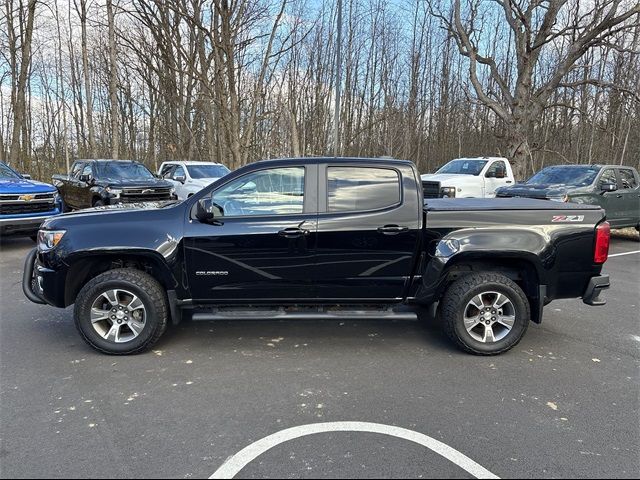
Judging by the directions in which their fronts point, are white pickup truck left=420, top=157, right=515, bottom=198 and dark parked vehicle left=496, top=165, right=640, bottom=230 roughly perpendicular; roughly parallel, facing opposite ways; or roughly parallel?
roughly parallel

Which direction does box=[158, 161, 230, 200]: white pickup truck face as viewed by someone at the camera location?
facing the viewer and to the right of the viewer

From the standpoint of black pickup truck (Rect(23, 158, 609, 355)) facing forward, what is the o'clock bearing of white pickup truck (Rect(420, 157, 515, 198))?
The white pickup truck is roughly at 4 o'clock from the black pickup truck.

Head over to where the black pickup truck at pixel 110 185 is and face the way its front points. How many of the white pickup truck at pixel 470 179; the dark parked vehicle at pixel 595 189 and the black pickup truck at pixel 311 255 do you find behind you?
0

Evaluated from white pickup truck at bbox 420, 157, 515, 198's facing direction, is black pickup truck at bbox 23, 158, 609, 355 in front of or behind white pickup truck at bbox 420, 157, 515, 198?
in front

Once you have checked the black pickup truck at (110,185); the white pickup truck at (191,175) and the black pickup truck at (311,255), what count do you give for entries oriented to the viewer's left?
1

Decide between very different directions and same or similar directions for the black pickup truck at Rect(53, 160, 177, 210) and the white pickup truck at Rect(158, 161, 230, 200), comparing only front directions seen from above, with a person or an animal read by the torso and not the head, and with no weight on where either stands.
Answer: same or similar directions

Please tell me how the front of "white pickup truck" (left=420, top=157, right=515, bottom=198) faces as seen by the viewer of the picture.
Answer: facing the viewer and to the left of the viewer

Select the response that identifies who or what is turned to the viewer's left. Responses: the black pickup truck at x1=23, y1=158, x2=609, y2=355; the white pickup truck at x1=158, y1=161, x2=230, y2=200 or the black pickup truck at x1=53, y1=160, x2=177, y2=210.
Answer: the black pickup truck at x1=23, y1=158, x2=609, y2=355

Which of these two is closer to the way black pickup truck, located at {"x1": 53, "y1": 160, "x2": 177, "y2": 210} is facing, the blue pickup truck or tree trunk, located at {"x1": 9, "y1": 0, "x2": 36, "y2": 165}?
the blue pickup truck

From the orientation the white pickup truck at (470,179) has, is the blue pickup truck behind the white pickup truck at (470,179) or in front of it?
in front

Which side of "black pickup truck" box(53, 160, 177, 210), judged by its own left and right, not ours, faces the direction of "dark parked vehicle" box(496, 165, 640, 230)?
front

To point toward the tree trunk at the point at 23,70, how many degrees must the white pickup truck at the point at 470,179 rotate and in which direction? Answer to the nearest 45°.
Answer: approximately 45° to its right

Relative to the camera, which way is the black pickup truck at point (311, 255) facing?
to the viewer's left

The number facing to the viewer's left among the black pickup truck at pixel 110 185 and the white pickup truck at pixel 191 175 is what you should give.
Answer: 0

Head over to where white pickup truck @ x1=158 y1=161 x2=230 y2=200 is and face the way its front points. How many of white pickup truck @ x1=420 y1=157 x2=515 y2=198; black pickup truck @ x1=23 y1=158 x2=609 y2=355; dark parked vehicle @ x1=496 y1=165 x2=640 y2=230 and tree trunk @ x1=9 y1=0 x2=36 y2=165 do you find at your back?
1

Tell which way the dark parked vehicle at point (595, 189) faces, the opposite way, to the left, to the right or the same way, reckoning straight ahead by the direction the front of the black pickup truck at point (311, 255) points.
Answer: the same way

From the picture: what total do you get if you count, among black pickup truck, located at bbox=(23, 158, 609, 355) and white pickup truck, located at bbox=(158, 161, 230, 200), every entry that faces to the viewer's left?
1

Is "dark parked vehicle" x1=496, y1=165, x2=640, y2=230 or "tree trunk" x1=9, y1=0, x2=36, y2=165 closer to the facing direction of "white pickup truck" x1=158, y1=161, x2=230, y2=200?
the dark parked vehicle
